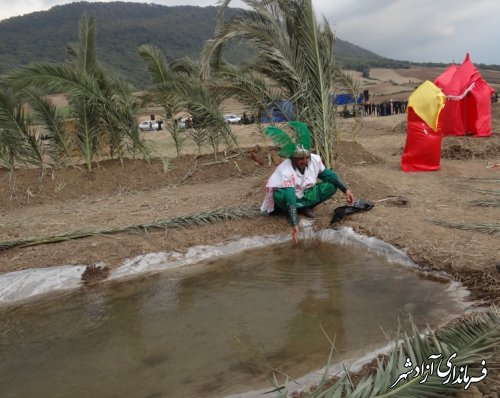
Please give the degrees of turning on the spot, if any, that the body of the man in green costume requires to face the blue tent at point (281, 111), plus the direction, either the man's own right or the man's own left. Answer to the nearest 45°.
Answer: approximately 135° to the man's own left

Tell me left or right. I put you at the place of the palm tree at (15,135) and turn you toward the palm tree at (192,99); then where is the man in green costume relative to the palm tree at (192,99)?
right

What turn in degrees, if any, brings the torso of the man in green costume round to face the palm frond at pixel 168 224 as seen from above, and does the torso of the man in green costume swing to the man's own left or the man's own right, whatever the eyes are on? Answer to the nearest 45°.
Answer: approximately 135° to the man's own right

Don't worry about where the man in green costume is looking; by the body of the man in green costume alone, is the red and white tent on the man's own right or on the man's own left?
on the man's own left

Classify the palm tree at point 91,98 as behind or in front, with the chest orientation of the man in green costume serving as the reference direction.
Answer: behind

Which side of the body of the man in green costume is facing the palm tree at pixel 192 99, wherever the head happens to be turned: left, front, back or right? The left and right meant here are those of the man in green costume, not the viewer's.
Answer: back
